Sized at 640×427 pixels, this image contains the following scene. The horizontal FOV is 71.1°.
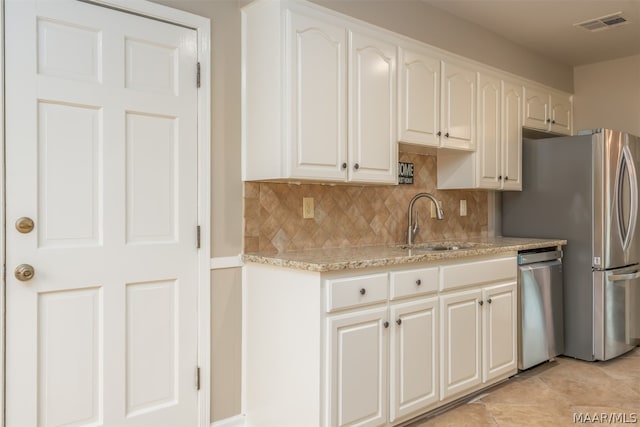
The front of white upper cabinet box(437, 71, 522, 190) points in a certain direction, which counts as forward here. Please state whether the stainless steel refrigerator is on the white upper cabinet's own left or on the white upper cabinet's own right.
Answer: on the white upper cabinet's own left

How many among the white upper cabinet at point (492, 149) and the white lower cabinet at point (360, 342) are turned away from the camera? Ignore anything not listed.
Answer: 0

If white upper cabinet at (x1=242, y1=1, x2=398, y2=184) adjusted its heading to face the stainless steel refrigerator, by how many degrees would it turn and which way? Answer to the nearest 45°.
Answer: approximately 90° to its left

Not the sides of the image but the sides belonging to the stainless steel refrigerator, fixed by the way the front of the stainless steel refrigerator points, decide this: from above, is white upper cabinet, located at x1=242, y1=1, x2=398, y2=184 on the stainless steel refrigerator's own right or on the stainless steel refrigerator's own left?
on the stainless steel refrigerator's own right

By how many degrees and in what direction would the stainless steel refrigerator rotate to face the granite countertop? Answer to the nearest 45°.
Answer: approximately 90° to its right

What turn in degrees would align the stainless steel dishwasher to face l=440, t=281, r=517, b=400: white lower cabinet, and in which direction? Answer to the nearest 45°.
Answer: approximately 90° to its right

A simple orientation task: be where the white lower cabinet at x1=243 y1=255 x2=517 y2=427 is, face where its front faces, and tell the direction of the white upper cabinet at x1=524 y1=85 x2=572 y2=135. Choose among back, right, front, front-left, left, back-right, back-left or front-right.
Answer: left

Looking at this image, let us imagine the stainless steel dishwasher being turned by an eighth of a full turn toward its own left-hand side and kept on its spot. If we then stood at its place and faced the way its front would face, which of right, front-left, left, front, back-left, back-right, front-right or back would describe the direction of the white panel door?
back-right

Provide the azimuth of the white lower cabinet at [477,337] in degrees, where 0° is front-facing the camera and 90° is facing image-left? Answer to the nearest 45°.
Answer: approximately 315°
